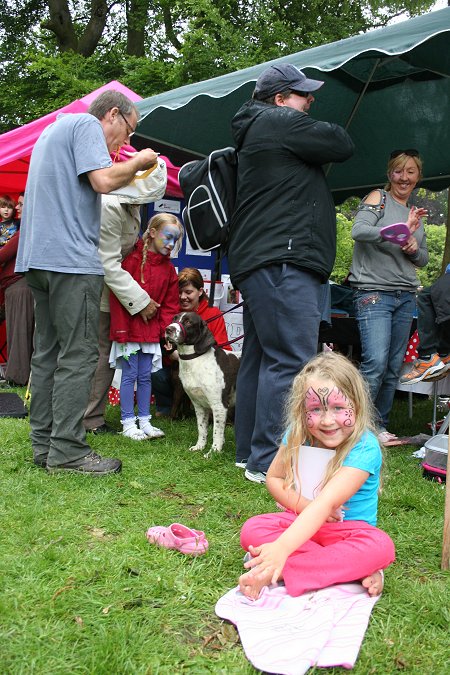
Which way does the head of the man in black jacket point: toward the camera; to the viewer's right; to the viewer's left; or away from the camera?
to the viewer's right

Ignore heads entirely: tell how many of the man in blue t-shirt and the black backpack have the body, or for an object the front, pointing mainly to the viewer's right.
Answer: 1

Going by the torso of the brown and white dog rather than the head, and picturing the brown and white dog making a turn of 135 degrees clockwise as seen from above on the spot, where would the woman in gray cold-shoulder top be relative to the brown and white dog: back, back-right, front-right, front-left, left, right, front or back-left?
right

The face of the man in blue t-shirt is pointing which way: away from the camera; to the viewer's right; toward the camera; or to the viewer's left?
to the viewer's right

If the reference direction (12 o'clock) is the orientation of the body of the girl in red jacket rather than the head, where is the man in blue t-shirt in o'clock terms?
The man in blue t-shirt is roughly at 2 o'clock from the girl in red jacket.

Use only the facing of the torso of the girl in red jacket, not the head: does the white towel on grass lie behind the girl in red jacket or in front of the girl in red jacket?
in front

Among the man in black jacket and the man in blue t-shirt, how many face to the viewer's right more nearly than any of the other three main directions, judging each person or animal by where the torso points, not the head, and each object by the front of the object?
2

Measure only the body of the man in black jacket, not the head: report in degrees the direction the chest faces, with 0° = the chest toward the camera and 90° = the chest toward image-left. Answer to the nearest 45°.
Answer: approximately 270°

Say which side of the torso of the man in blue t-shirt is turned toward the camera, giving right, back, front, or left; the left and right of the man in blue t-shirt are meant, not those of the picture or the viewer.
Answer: right

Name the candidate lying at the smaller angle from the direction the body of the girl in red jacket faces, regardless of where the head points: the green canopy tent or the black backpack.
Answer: the black backpack

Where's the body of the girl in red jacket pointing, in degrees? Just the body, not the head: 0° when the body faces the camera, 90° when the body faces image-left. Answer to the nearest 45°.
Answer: approximately 315°

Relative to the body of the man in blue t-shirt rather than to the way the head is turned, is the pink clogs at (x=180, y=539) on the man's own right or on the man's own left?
on the man's own right
